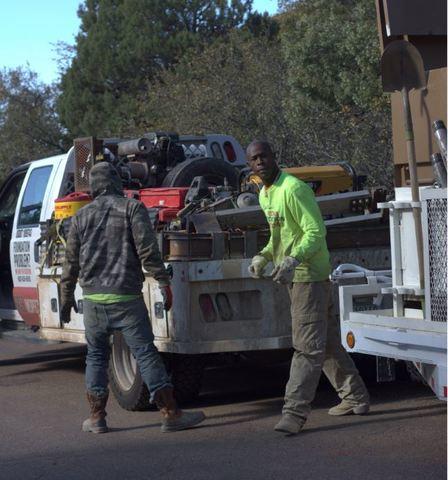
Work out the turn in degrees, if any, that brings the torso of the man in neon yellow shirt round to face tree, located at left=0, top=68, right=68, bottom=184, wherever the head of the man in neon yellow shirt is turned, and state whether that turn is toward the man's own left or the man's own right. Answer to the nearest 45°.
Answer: approximately 135° to the man's own right

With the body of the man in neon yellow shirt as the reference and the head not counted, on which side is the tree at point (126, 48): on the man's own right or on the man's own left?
on the man's own right

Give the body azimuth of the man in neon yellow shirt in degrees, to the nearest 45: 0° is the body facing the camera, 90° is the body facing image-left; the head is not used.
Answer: approximately 45°

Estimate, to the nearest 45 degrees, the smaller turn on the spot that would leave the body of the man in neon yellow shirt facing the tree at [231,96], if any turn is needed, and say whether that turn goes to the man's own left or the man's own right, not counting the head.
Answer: approximately 135° to the man's own right

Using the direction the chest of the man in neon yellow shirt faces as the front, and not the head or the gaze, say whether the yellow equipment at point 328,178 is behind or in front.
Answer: behind

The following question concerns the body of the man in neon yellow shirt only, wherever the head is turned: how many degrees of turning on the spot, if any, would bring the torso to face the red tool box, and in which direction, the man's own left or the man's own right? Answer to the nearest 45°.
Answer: approximately 90° to the man's own right

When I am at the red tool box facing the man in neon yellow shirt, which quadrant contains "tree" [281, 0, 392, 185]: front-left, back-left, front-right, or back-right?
back-left
